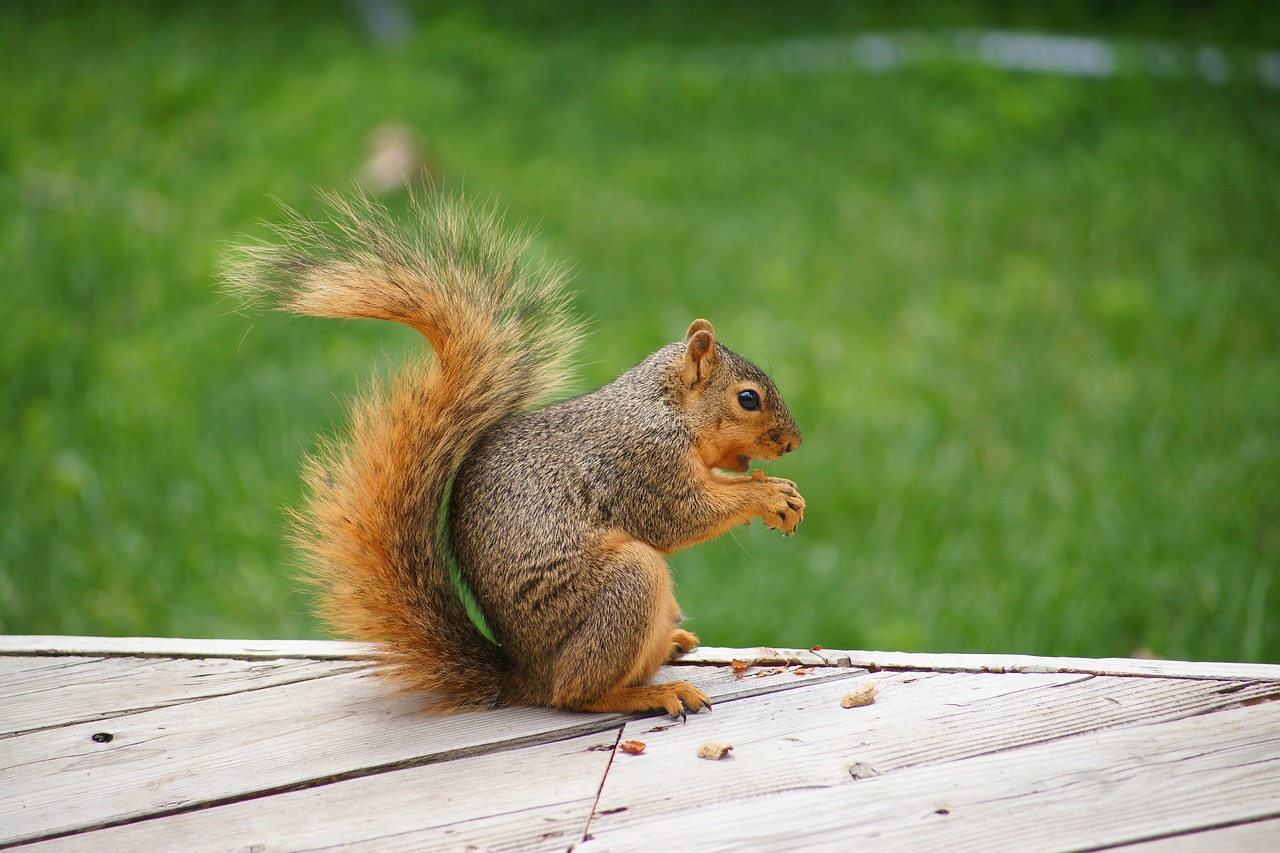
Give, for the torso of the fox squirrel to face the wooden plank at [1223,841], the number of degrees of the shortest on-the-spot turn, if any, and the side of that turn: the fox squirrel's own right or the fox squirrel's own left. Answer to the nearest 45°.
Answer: approximately 45° to the fox squirrel's own right

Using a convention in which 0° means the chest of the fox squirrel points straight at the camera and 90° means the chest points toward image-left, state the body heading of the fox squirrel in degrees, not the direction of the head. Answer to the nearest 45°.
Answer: approximately 270°
